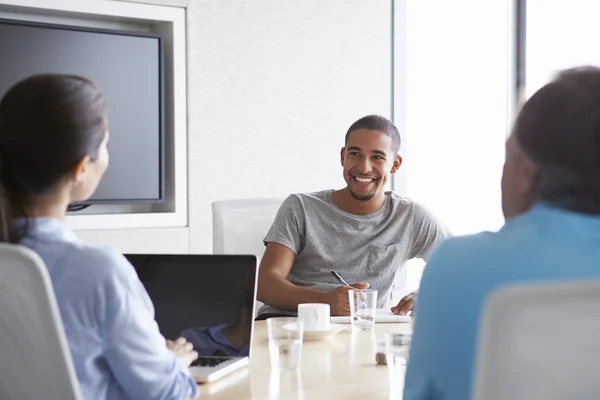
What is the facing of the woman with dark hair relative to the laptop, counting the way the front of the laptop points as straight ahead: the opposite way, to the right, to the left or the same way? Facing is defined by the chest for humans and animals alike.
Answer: the opposite way

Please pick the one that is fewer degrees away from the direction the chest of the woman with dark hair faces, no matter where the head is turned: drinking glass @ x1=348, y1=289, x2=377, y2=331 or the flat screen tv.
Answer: the drinking glass

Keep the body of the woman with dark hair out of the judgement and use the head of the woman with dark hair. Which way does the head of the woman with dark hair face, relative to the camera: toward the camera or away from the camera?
away from the camera

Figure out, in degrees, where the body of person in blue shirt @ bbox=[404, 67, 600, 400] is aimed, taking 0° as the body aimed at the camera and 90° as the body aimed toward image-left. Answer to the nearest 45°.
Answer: approximately 135°

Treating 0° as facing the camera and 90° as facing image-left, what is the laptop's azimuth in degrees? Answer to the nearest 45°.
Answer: approximately 45°

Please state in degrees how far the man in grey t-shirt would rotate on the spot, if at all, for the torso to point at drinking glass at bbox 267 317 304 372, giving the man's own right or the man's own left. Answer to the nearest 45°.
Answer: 0° — they already face it

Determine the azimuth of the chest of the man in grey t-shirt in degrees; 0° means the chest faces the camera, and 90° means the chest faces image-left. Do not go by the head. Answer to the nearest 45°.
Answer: approximately 0°

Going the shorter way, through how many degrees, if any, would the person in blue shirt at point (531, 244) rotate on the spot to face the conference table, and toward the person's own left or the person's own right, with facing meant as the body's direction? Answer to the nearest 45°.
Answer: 0° — they already face it
